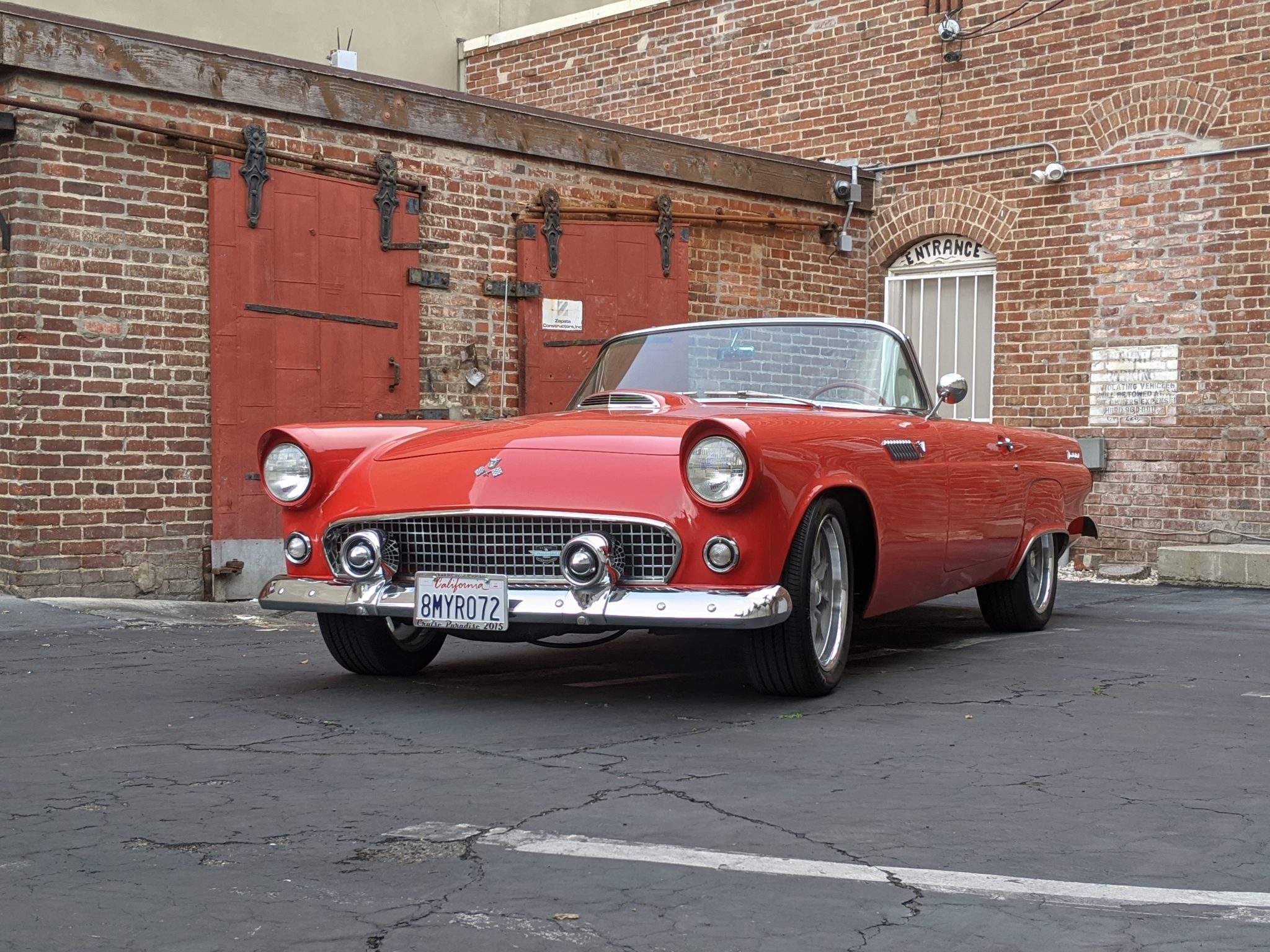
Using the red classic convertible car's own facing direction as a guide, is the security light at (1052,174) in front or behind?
behind

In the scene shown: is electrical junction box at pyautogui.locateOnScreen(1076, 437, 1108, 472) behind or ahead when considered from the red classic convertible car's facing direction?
behind

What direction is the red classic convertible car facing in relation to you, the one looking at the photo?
facing the viewer and to the left of the viewer

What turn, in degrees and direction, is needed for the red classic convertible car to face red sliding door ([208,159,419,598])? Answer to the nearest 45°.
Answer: approximately 90° to its right

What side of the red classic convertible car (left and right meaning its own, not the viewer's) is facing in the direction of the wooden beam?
right

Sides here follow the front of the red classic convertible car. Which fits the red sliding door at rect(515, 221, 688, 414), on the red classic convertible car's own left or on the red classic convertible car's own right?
on the red classic convertible car's own right
